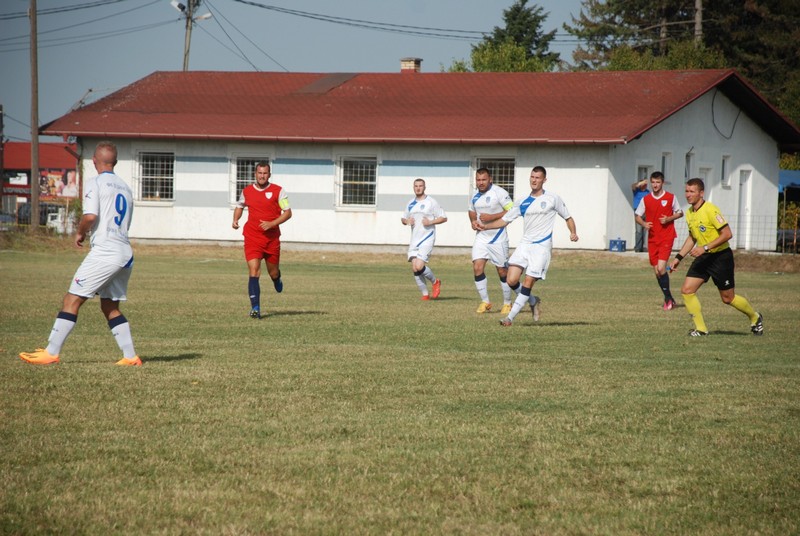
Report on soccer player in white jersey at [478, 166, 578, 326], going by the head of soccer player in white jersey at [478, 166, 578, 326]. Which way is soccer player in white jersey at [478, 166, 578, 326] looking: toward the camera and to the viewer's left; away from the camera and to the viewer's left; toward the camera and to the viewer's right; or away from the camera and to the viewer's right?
toward the camera and to the viewer's left

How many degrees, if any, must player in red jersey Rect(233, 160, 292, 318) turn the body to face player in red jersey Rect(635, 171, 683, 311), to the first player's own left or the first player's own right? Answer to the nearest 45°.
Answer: approximately 90° to the first player's own left

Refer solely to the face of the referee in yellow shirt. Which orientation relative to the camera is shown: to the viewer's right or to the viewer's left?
to the viewer's left

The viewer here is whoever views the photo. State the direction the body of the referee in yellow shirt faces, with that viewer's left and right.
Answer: facing the viewer and to the left of the viewer

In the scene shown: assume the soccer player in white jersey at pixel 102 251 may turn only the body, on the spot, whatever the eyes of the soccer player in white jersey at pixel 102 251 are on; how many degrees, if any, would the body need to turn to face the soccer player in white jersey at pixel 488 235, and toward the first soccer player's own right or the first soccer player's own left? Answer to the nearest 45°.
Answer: approximately 90° to the first soccer player's own right

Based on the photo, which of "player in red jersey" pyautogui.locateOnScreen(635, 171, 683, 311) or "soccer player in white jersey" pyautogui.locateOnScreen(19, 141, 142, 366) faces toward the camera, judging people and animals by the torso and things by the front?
the player in red jersey

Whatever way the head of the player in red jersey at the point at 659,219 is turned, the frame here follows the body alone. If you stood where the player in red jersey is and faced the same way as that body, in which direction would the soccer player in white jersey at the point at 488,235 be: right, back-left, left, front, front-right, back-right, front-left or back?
front-right

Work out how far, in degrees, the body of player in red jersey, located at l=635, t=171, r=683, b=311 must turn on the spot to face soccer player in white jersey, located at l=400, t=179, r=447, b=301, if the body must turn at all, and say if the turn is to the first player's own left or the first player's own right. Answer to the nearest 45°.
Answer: approximately 90° to the first player's own right

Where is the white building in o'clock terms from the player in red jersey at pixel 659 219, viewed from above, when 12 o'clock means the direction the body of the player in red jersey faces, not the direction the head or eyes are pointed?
The white building is roughly at 5 o'clock from the player in red jersey.

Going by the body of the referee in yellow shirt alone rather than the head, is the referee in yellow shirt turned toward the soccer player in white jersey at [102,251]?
yes

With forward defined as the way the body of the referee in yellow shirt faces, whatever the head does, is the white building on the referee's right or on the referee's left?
on the referee's right

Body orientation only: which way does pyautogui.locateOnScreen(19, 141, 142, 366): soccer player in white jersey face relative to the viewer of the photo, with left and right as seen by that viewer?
facing away from the viewer and to the left of the viewer

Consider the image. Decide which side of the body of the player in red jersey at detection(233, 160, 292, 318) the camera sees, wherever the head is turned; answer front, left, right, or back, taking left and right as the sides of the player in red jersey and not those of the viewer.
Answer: front

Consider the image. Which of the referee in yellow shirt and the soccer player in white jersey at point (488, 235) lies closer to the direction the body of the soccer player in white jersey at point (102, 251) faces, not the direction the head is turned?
the soccer player in white jersey

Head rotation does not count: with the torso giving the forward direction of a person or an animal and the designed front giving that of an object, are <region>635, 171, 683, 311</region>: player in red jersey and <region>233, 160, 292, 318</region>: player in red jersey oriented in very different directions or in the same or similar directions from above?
same or similar directions
